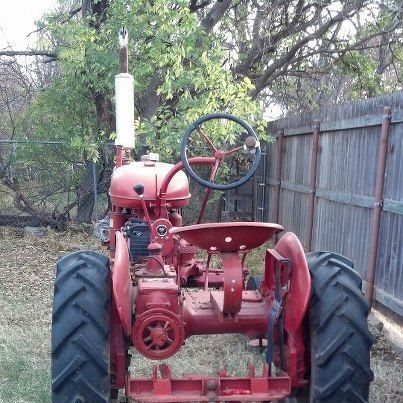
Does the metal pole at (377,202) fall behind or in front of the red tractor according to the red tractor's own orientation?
in front

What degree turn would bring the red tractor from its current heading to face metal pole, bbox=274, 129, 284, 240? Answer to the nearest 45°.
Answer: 0° — it already faces it

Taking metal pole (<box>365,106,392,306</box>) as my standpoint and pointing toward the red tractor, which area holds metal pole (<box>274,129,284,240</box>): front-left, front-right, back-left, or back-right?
back-right

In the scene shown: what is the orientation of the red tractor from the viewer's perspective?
away from the camera
